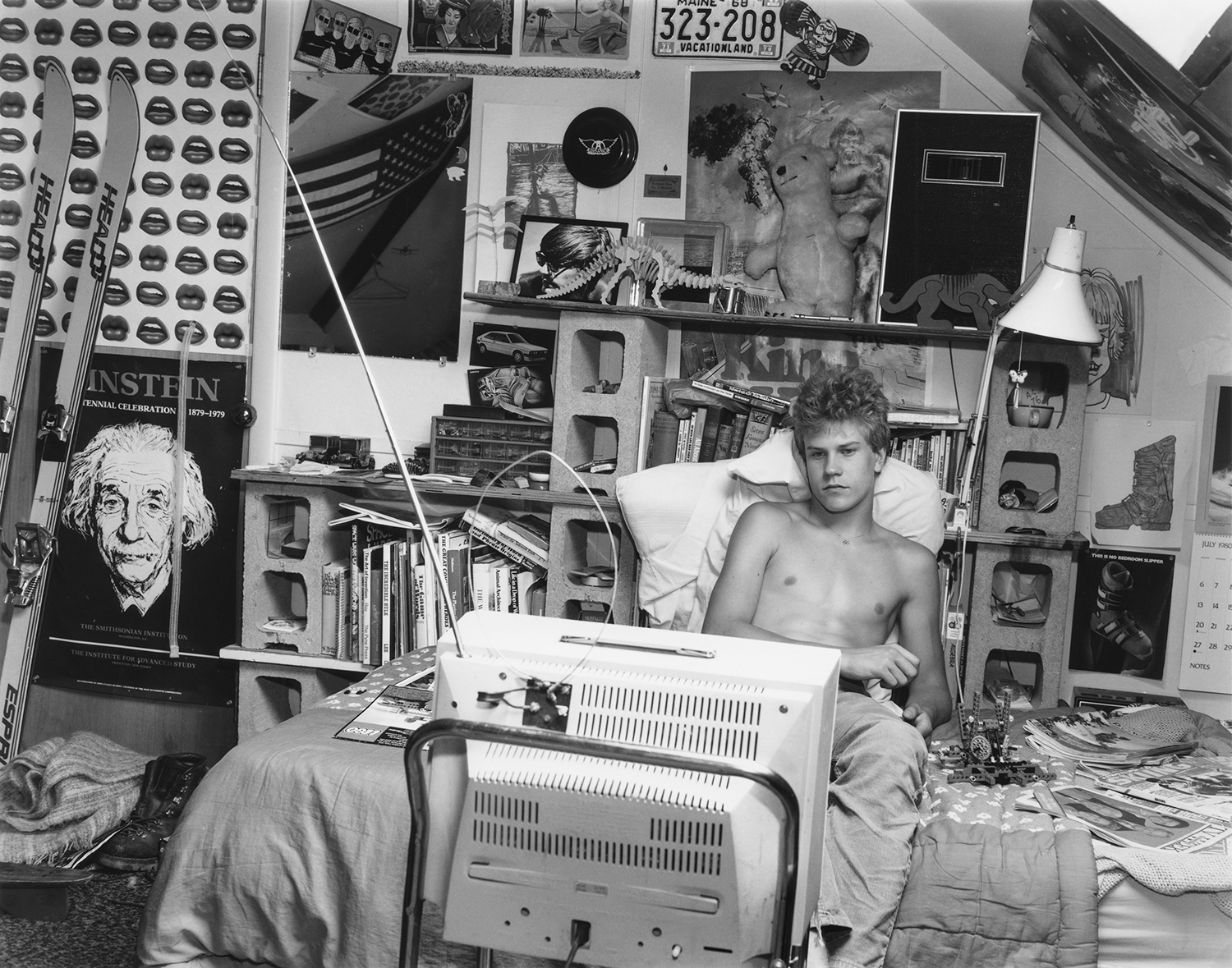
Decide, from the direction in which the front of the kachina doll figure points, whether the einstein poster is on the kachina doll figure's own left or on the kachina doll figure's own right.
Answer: on the kachina doll figure's own right

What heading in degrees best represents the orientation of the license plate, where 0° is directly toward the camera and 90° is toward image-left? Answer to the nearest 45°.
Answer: approximately 0°

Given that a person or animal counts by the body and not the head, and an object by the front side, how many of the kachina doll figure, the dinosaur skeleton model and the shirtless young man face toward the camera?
2

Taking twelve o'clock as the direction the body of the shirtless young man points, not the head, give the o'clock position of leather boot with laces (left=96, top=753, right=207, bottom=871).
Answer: The leather boot with laces is roughly at 3 o'clock from the shirtless young man.

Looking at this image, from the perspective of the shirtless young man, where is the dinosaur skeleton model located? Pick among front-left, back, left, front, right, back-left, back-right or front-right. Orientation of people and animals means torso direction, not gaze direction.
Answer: back-right
